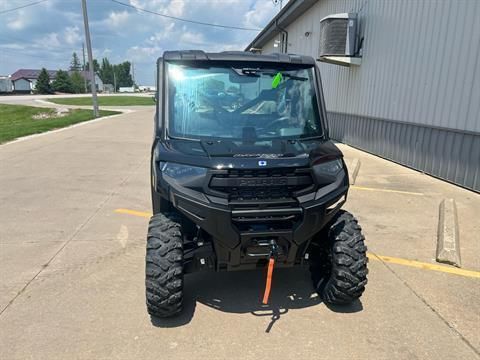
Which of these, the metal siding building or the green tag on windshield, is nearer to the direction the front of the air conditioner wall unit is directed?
the green tag on windshield

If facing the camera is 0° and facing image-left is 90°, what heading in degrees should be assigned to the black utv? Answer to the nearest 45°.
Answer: approximately 0°

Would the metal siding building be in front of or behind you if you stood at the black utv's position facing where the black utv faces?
behind

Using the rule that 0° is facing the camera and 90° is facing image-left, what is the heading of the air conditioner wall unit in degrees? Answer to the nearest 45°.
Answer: approximately 45°
